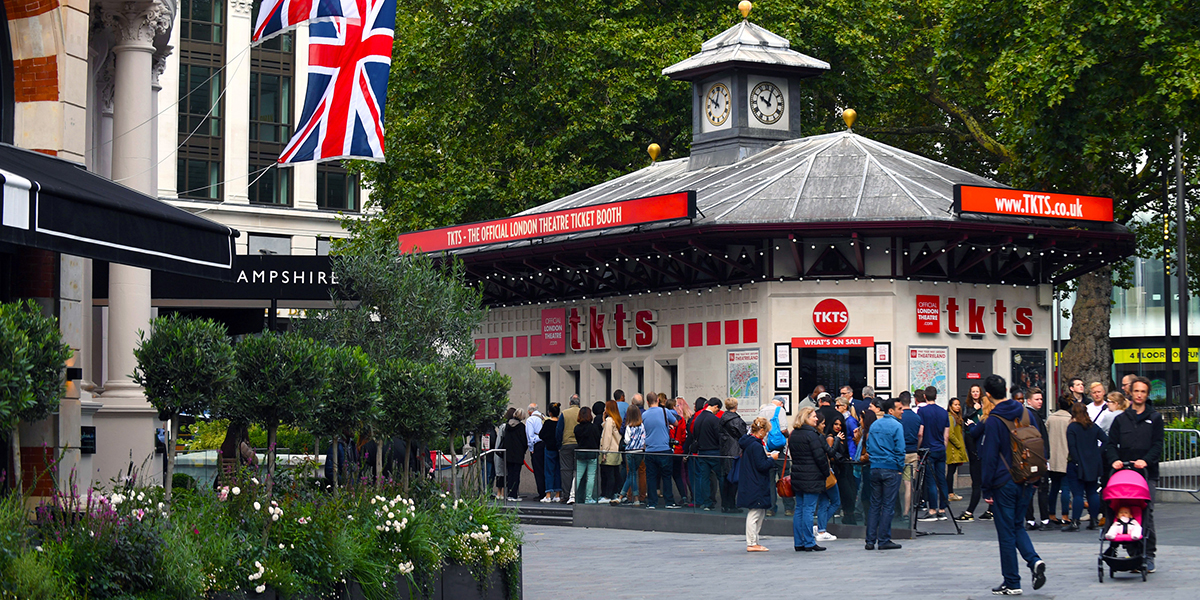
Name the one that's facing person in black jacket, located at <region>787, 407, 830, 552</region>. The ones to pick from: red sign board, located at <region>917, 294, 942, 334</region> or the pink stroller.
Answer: the red sign board

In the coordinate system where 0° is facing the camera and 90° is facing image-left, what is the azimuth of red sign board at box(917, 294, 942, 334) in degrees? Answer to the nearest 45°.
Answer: approximately 0°

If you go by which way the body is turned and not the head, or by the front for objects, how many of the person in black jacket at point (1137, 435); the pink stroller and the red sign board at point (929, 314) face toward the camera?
3

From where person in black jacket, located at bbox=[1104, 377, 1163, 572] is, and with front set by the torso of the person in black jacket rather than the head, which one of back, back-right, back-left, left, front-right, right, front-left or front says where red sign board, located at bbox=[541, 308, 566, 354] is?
back-right

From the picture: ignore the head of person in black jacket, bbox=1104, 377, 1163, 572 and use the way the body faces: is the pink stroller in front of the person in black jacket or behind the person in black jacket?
in front

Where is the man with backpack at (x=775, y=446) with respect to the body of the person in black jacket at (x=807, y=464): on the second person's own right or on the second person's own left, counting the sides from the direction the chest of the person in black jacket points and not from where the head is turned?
on the second person's own left

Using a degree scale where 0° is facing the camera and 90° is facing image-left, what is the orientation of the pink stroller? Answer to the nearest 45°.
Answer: approximately 0°

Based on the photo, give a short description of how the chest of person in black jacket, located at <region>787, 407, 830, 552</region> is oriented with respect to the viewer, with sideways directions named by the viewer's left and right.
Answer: facing away from the viewer and to the right of the viewer
